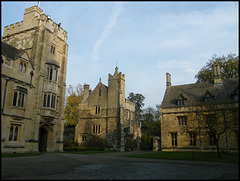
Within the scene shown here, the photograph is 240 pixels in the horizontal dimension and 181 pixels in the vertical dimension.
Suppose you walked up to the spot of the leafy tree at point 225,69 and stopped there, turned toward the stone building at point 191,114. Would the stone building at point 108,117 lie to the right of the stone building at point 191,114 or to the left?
right

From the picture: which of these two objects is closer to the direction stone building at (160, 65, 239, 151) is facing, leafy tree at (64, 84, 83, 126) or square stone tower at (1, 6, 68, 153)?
the square stone tower

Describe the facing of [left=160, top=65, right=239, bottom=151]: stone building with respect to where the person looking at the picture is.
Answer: facing the viewer

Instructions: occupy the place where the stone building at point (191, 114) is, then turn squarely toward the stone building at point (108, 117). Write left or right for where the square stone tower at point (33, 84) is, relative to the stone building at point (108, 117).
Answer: left

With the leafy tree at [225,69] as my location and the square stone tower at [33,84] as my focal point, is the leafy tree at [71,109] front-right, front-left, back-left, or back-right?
front-right

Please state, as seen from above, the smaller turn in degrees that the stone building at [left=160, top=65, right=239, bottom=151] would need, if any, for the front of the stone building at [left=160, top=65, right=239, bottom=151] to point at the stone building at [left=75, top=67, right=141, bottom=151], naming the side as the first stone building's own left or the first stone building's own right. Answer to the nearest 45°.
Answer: approximately 90° to the first stone building's own right

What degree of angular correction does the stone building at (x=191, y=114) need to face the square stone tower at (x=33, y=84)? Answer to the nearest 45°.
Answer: approximately 45° to its right

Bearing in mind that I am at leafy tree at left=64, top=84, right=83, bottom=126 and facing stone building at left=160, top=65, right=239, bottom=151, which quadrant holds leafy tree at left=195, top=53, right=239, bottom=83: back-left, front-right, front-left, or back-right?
front-left
